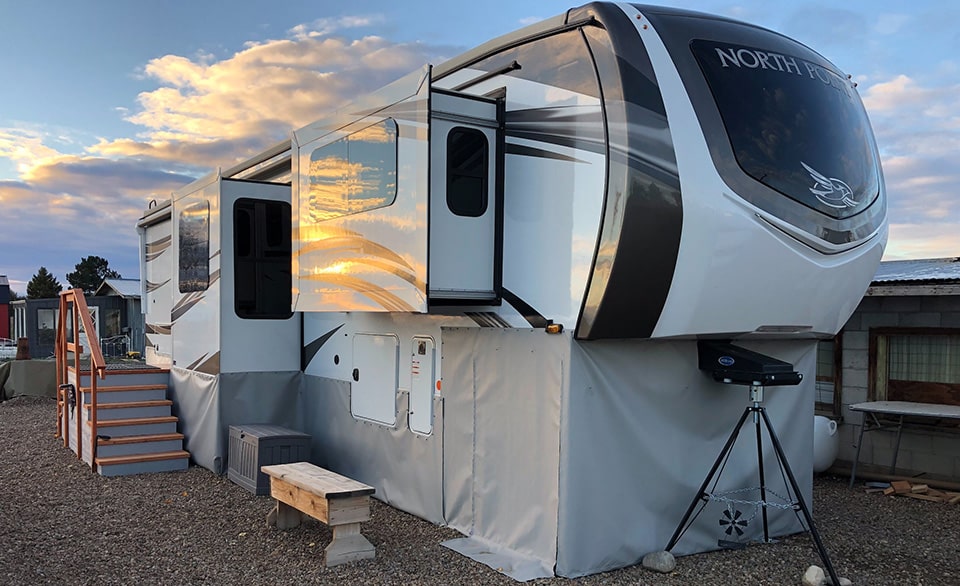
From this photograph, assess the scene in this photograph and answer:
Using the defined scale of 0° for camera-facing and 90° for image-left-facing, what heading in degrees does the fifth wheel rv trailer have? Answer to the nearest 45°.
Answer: approximately 315°

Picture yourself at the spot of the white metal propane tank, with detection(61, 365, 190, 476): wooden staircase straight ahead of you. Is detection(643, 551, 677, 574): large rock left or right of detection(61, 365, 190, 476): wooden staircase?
left

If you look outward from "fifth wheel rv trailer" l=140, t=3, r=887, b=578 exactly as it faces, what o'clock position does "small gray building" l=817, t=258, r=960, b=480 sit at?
The small gray building is roughly at 9 o'clock from the fifth wheel rv trailer.

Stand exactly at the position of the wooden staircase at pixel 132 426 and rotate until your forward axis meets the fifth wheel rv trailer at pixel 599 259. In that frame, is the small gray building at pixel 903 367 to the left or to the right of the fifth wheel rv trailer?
left

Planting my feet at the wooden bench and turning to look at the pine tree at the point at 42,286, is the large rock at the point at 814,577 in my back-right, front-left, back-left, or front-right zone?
back-right

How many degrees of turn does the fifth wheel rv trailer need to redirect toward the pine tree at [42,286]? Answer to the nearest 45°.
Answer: approximately 180°
